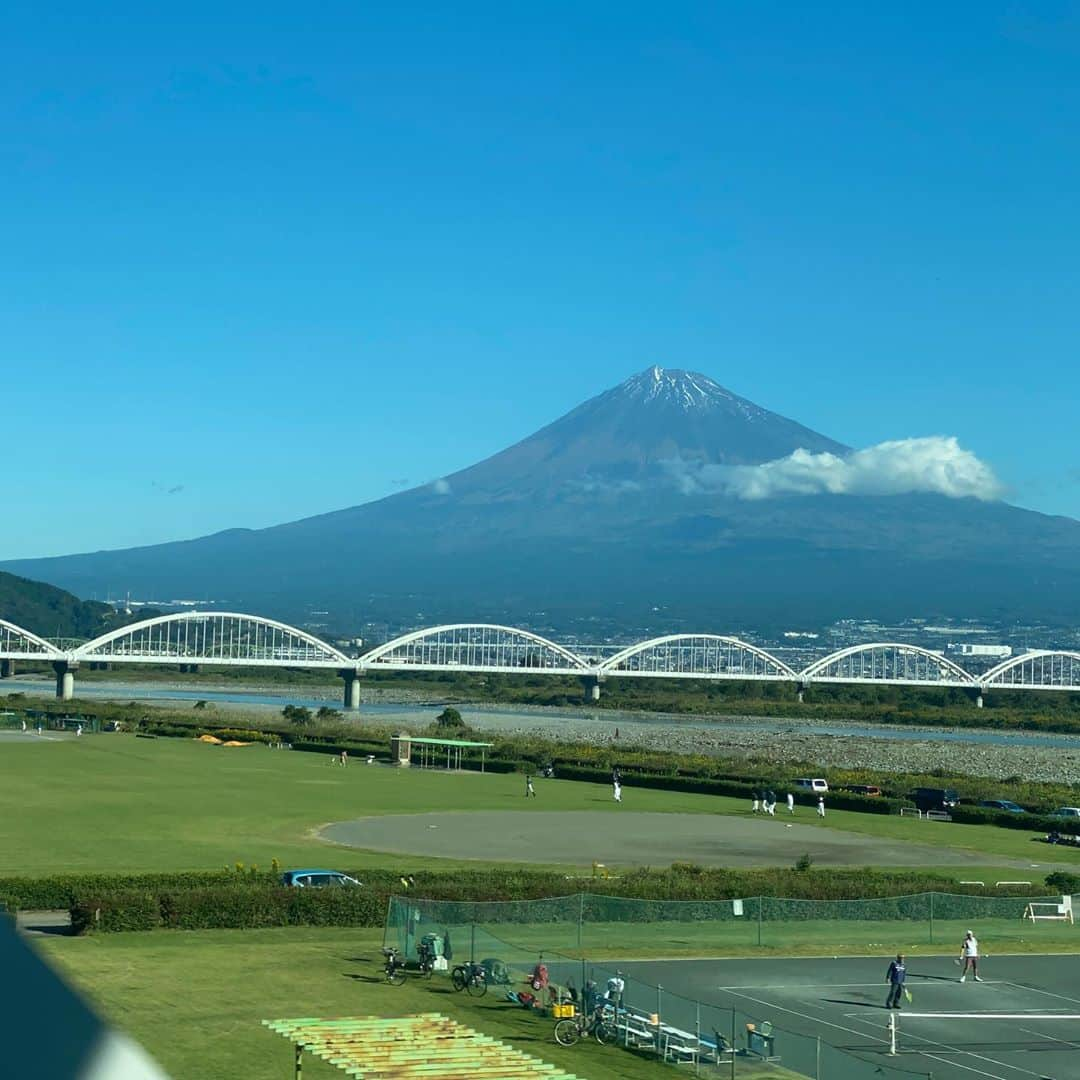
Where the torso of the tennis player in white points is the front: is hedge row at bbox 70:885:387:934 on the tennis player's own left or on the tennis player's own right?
on the tennis player's own right

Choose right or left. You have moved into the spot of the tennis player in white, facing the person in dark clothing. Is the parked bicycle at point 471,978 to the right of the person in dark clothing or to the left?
right

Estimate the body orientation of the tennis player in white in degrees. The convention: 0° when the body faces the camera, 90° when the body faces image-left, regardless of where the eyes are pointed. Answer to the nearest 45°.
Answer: approximately 0°

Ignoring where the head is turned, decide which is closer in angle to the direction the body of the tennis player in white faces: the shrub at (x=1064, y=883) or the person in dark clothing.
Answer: the person in dark clothing

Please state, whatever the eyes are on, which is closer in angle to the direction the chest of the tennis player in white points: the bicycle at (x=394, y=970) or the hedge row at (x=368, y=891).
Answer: the bicycle

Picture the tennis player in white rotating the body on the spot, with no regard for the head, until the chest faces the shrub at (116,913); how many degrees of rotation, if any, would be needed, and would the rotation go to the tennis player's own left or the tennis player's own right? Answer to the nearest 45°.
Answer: approximately 90° to the tennis player's own right

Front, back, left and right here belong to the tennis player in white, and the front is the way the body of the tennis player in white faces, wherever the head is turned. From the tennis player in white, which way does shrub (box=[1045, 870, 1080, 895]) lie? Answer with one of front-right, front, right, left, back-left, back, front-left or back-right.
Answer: back

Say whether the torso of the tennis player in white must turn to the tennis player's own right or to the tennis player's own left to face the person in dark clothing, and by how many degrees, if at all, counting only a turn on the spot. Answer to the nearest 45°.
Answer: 0° — they already face them

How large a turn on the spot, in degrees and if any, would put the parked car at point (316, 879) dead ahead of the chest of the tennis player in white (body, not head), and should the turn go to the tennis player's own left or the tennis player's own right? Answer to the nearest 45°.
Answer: approximately 90° to the tennis player's own right

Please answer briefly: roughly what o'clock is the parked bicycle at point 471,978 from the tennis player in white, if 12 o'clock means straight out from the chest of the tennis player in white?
The parked bicycle is roughly at 2 o'clock from the tennis player in white.

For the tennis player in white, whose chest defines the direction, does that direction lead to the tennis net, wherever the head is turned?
yes

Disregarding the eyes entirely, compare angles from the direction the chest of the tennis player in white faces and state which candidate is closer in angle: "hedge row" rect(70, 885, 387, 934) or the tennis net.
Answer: the tennis net

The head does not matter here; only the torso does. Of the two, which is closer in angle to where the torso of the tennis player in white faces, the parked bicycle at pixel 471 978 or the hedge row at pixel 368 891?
the parked bicycle
